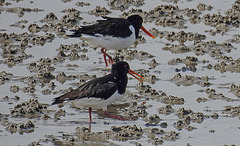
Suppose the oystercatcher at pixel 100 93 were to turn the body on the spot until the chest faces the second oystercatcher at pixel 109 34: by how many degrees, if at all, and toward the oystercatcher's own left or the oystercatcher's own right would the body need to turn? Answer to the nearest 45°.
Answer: approximately 90° to the oystercatcher's own left

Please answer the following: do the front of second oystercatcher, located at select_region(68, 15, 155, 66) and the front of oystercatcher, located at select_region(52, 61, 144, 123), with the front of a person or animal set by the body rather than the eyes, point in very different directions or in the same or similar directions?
same or similar directions

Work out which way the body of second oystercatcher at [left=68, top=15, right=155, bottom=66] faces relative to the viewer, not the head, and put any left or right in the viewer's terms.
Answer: facing to the right of the viewer

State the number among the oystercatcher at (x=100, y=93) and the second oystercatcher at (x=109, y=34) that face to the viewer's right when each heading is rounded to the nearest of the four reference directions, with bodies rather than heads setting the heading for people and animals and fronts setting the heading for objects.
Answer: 2

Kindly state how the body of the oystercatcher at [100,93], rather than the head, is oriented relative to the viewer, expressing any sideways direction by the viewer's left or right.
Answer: facing to the right of the viewer

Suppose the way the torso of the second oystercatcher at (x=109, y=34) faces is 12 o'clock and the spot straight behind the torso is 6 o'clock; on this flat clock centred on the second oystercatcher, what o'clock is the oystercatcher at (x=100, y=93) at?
The oystercatcher is roughly at 3 o'clock from the second oystercatcher.
